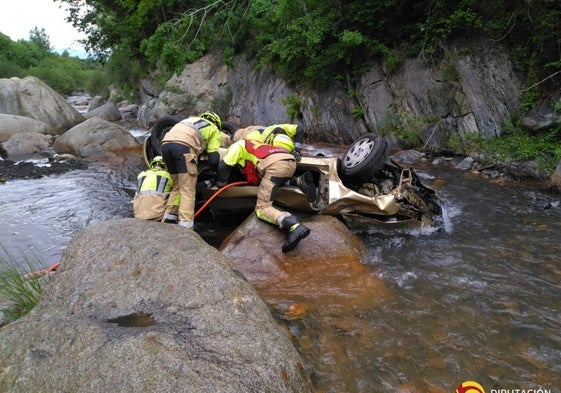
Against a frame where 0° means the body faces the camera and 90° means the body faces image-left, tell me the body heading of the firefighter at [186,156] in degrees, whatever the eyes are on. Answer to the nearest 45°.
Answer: approximately 225°

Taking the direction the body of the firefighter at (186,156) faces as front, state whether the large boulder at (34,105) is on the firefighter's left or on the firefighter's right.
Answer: on the firefighter's left

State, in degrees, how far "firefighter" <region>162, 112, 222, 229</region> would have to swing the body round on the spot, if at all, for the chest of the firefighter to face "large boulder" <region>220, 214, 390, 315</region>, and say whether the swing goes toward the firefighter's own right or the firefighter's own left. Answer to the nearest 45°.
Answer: approximately 90° to the firefighter's own right

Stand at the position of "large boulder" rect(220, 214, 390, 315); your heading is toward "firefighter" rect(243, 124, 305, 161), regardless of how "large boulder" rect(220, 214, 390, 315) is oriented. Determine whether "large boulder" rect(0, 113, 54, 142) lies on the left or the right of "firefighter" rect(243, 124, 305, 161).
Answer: left

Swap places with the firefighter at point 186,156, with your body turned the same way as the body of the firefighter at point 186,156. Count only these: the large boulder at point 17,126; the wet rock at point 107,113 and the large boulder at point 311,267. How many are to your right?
1

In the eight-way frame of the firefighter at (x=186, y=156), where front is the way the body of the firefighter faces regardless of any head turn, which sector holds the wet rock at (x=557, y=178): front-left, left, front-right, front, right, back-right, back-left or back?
front-right

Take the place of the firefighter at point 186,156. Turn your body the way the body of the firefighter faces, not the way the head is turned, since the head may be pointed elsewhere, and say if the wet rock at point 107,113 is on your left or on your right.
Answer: on your left

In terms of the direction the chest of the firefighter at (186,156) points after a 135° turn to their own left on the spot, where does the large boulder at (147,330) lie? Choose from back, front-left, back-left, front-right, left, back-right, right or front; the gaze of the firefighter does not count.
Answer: left
